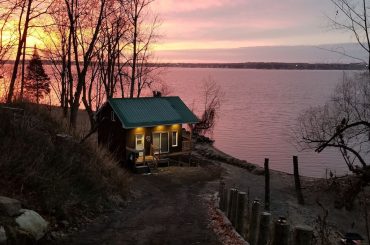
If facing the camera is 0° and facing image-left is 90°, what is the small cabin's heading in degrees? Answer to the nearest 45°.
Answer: approximately 315°

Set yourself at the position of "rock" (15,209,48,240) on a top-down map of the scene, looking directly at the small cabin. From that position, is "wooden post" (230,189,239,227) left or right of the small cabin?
right

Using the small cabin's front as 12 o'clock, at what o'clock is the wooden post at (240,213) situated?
The wooden post is roughly at 1 o'clock from the small cabin.

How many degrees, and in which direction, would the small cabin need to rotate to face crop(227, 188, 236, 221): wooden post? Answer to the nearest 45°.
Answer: approximately 45° to its right

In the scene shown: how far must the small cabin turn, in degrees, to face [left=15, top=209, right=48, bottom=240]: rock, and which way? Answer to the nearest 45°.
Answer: approximately 45° to its right

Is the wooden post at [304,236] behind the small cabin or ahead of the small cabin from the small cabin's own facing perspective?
ahead

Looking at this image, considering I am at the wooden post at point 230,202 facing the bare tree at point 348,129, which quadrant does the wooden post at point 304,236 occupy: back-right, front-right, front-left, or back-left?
back-right

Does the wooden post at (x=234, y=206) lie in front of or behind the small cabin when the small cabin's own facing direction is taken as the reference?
in front

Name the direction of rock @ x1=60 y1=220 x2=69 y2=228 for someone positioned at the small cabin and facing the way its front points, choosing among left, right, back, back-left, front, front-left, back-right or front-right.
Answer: front-right

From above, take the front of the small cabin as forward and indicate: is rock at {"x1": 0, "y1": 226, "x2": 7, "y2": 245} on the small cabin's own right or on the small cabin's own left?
on the small cabin's own right

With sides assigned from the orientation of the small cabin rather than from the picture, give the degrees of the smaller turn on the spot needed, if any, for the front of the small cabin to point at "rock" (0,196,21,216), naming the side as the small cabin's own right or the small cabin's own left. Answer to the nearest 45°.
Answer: approximately 45° to the small cabin's own right
